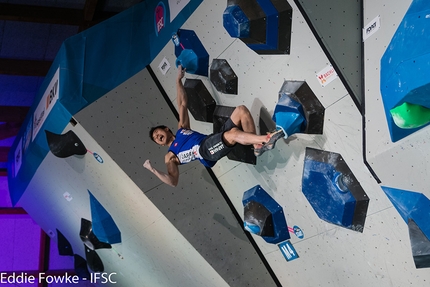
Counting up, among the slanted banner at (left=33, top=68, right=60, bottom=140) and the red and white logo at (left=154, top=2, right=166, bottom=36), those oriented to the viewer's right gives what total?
0

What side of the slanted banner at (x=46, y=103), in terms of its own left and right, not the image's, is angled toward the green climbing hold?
left

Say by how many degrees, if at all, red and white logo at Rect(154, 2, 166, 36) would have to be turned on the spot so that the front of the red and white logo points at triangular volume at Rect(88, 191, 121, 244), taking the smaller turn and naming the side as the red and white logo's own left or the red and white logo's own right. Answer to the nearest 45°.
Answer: approximately 45° to the red and white logo's own right

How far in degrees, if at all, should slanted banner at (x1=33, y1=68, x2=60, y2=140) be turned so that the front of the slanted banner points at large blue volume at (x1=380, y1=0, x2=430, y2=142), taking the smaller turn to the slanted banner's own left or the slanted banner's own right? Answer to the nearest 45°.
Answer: approximately 90° to the slanted banner's own left

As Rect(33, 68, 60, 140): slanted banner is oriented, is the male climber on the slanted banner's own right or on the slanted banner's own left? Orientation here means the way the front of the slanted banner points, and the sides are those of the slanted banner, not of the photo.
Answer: on the slanted banner's own left

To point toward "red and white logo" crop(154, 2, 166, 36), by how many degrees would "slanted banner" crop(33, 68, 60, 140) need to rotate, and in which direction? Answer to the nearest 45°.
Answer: approximately 90° to its left
